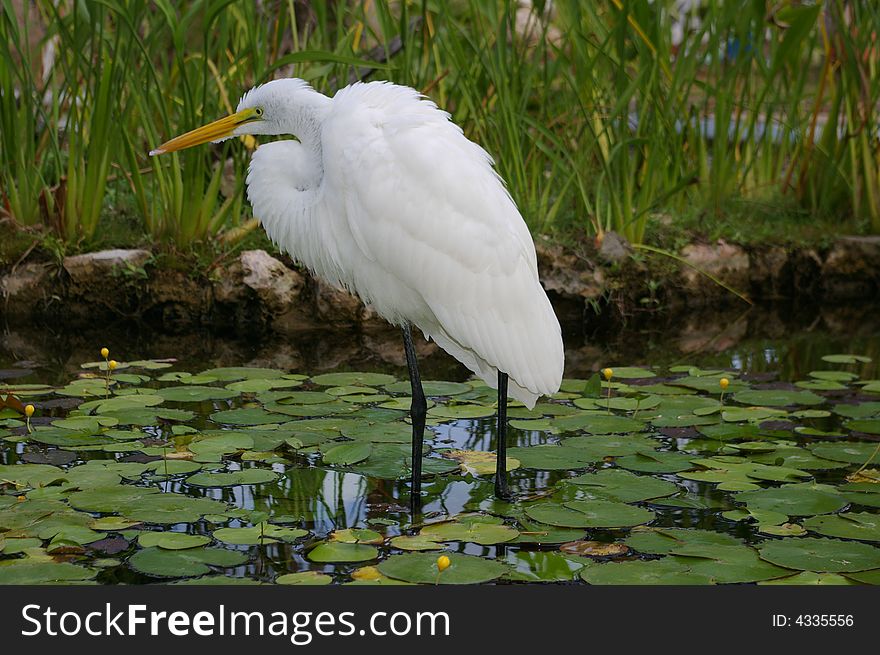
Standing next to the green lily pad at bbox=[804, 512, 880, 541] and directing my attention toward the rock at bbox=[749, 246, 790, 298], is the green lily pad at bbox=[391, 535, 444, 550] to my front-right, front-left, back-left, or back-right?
back-left

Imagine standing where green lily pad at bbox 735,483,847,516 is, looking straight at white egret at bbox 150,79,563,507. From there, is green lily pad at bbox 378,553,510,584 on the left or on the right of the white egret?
left

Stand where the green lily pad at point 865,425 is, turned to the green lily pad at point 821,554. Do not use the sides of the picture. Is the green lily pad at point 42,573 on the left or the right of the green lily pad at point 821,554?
right

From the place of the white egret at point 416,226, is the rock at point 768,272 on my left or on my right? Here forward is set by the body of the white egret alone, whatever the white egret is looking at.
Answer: on my right

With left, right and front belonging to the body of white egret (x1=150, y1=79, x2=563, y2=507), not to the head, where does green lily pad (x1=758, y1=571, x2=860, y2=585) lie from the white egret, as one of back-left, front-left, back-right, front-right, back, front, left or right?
back-left

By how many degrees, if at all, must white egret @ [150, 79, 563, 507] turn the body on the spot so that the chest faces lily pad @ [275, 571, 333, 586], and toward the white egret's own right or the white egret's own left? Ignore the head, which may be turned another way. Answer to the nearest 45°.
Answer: approximately 90° to the white egret's own left

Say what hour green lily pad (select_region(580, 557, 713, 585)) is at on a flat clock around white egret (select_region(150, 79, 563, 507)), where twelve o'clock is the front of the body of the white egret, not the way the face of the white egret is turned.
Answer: The green lily pad is roughly at 8 o'clock from the white egret.

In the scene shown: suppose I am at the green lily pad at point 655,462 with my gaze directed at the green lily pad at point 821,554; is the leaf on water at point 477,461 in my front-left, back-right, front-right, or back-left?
back-right

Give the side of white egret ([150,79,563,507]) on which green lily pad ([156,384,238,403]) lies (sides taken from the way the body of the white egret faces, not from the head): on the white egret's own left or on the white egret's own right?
on the white egret's own right

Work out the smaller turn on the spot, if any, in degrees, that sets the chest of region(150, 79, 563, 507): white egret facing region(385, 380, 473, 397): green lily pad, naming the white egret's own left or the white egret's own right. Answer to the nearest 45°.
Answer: approximately 90° to the white egret's own right

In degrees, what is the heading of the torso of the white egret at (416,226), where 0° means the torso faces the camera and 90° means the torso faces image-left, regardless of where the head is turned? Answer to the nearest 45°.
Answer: approximately 90°

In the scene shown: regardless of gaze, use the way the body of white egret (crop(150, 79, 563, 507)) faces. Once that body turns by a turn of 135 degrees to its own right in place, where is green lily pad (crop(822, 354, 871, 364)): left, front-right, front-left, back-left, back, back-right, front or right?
front

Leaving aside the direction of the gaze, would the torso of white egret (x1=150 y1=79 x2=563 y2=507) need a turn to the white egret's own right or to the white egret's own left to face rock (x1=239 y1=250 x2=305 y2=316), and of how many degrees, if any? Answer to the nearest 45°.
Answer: approximately 90° to the white egret's own right

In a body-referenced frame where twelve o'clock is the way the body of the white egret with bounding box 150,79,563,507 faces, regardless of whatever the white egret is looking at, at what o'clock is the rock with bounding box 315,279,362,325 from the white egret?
The rock is roughly at 3 o'clock from the white egret.

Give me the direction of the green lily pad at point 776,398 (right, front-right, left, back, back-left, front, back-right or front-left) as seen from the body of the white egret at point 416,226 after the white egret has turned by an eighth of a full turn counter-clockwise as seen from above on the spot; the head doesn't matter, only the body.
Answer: back

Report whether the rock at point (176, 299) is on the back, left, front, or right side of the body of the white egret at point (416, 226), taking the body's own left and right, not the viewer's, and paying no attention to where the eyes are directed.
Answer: right
